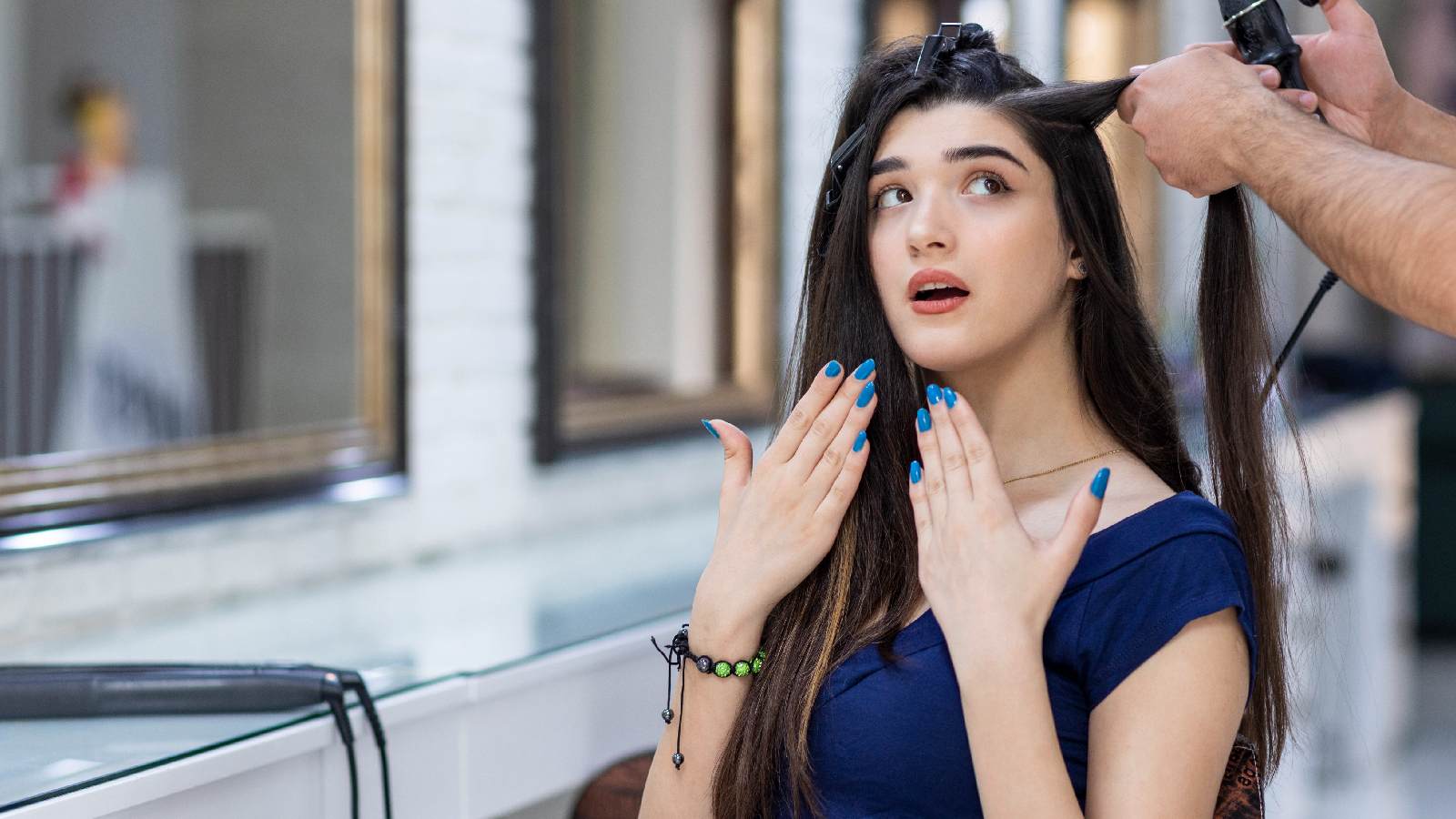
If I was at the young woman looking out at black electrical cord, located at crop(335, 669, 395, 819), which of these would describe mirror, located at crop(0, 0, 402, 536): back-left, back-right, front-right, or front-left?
front-right

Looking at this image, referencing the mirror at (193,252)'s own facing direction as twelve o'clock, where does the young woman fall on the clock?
The young woman is roughly at 12 o'clock from the mirror.

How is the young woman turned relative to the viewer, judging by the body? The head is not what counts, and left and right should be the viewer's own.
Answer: facing the viewer and to the left of the viewer

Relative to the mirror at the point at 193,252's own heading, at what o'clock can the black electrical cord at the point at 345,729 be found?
The black electrical cord is roughly at 1 o'clock from the mirror.

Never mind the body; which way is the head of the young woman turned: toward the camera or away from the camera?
toward the camera

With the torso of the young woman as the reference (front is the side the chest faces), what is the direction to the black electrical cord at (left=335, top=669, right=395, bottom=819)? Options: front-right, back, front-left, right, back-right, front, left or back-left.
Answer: front-right

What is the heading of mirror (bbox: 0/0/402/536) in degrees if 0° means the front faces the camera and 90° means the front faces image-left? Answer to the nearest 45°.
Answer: approximately 315°

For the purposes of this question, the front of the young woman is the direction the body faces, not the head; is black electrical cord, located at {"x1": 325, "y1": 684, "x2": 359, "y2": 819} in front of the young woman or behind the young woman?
in front

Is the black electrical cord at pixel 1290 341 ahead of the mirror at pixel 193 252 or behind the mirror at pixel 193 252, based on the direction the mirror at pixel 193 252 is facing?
ahead

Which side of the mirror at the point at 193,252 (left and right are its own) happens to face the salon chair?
front

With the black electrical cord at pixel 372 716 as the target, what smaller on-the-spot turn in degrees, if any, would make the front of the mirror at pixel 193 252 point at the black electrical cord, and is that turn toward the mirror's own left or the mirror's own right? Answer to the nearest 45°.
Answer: approximately 45° to the mirror's own right

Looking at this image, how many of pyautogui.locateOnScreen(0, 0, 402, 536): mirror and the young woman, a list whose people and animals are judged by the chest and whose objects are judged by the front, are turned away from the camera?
0
